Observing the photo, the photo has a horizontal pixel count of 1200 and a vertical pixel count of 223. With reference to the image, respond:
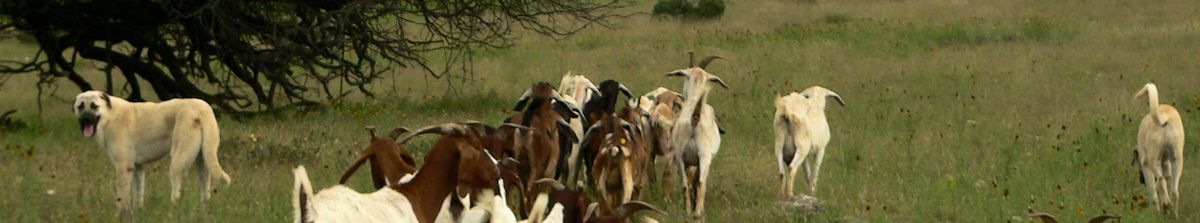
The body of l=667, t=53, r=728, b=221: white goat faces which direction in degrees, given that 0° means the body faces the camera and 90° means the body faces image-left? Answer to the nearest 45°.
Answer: approximately 180°

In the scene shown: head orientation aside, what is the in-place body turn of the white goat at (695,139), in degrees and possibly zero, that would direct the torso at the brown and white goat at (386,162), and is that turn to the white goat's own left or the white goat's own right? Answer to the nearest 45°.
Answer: approximately 135° to the white goat's own left

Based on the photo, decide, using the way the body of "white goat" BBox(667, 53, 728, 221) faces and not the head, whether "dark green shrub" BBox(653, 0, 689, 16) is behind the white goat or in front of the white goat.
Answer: in front

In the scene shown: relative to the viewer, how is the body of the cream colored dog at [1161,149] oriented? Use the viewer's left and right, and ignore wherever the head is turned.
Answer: facing away from the viewer

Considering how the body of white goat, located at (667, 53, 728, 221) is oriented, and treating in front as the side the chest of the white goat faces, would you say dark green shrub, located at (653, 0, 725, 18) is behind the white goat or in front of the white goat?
in front

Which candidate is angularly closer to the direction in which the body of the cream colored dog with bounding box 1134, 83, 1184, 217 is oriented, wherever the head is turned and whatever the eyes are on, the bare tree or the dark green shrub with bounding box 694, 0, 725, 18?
the dark green shrub

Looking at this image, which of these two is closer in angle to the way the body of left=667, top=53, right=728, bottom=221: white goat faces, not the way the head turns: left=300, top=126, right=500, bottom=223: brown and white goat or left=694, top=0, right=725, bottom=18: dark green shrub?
the dark green shrub

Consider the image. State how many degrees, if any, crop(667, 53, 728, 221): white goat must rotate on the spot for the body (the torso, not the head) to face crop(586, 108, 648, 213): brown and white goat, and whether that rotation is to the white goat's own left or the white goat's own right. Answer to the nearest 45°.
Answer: approximately 135° to the white goat's own left

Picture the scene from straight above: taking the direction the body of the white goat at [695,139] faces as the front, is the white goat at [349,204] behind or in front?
behind

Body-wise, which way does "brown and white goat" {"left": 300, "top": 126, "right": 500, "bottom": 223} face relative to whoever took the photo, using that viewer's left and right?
facing to the right of the viewer
